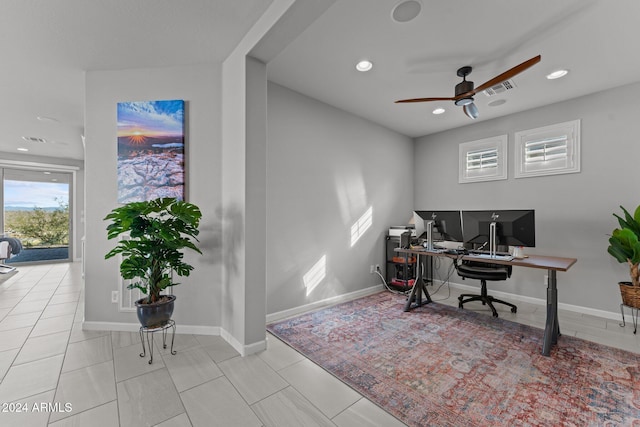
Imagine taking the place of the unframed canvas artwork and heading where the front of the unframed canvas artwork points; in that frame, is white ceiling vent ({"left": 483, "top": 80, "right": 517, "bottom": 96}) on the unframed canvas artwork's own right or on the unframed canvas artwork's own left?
on the unframed canvas artwork's own left

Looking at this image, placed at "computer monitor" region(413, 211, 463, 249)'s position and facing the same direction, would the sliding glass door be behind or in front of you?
behind

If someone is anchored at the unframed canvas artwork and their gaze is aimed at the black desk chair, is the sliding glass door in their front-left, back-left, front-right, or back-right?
back-left

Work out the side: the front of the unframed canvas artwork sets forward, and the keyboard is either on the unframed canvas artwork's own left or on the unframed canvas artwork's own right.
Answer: on the unframed canvas artwork's own left
